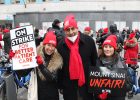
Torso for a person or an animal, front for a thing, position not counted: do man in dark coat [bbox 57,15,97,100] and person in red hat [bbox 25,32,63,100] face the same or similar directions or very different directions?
same or similar directions

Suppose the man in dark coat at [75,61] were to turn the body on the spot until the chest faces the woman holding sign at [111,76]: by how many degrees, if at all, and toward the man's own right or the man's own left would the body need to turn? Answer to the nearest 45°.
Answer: approximately 90° to the man's own left

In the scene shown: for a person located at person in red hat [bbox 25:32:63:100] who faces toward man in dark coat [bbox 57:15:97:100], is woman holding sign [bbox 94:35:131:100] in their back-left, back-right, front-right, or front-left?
front-right

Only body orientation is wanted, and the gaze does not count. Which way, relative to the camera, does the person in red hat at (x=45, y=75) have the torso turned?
toward the camera

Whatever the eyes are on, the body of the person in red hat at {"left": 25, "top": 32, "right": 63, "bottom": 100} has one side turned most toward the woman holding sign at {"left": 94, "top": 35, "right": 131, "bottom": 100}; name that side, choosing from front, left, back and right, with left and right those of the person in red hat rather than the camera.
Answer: left

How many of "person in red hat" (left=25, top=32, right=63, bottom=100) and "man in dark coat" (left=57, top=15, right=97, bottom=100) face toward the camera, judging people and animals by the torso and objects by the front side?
2

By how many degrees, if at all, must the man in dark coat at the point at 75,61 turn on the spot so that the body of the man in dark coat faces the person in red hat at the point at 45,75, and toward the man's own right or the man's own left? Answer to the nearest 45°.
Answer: approximately 90° to the man's own right

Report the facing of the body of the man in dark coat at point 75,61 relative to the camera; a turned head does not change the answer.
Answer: toward the camera

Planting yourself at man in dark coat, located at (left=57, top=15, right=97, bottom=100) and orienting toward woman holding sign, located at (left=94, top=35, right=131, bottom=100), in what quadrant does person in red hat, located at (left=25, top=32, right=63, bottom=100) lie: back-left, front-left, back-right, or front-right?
back-right

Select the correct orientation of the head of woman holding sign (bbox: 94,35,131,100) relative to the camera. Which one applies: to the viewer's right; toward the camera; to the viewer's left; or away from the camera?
toward the camera
